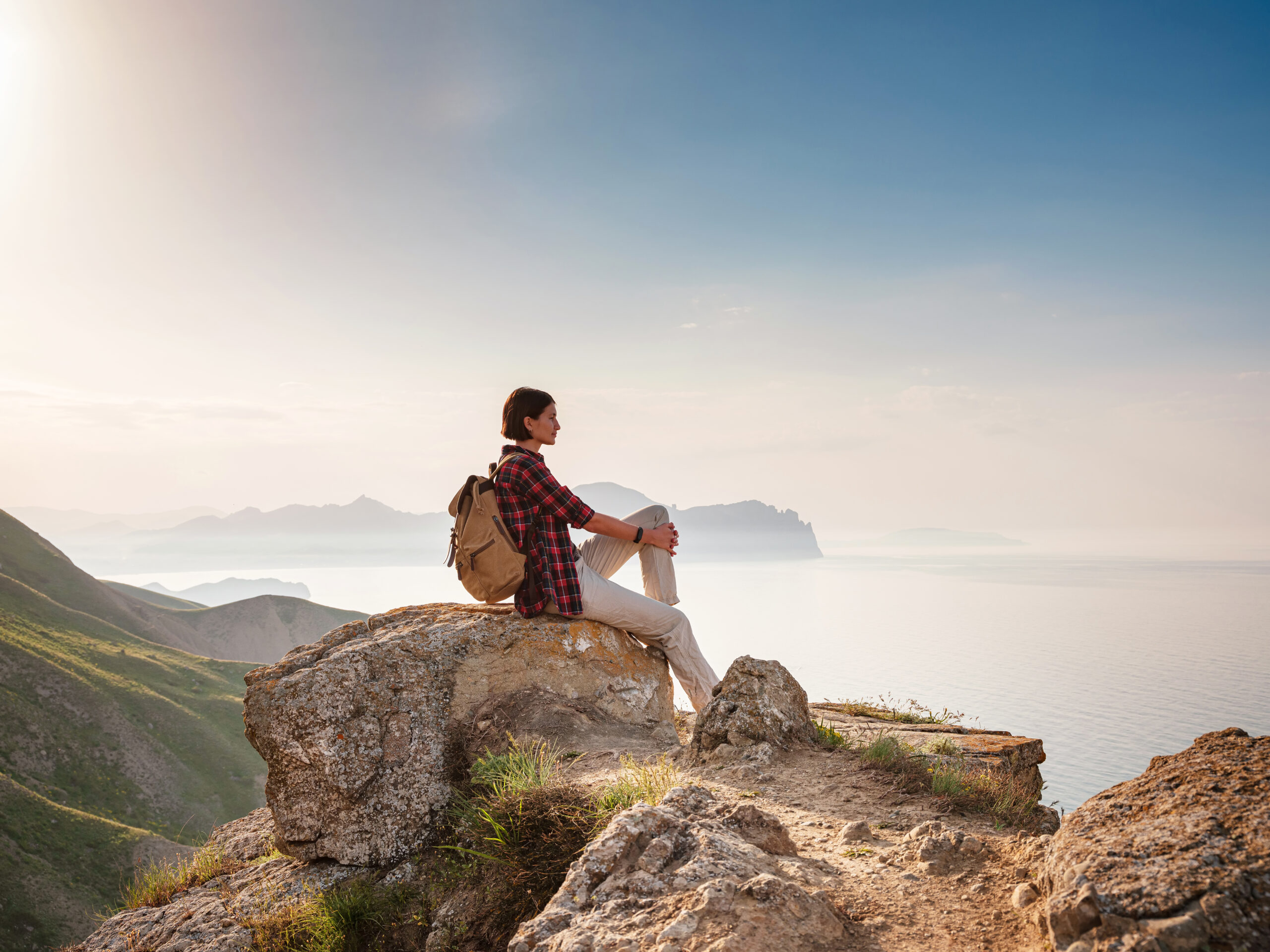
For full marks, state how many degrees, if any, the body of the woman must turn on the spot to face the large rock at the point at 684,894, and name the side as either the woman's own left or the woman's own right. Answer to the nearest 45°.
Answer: approximately 90° to the woman's own right

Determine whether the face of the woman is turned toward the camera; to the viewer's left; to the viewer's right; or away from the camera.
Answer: to the viewer's right

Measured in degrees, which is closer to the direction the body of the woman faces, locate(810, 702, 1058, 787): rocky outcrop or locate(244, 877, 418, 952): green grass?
the rocky outcrop

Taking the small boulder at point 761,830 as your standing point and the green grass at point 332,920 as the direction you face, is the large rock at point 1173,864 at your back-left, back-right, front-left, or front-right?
back-left

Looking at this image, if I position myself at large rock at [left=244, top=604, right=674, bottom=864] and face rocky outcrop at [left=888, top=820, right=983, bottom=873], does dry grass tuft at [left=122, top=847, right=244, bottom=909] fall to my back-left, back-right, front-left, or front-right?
back-right

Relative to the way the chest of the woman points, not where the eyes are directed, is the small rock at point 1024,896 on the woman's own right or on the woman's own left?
on the woman's own right

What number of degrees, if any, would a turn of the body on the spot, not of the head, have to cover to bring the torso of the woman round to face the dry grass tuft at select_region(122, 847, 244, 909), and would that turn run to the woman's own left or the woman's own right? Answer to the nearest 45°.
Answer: approximately 180°

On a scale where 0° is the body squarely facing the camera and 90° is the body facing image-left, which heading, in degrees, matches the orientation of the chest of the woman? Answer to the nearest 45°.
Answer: approximately 270°

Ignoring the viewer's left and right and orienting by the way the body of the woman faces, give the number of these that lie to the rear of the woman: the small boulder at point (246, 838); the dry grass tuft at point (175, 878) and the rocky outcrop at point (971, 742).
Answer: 2

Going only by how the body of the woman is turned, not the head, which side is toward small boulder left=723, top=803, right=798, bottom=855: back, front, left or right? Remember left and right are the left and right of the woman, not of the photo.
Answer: right
